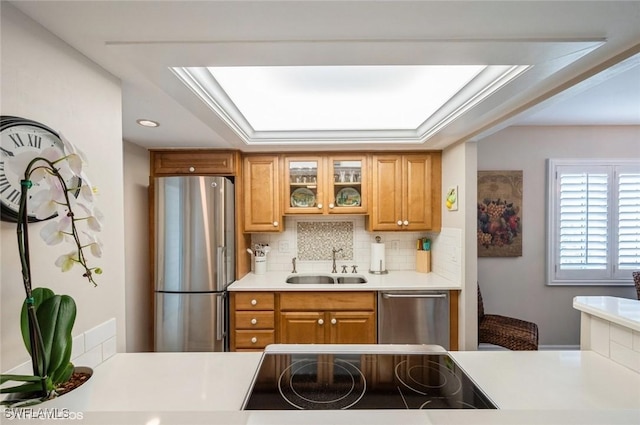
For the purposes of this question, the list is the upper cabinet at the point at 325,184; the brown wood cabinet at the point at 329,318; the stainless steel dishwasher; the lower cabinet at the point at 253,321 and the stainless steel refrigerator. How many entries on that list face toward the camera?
5

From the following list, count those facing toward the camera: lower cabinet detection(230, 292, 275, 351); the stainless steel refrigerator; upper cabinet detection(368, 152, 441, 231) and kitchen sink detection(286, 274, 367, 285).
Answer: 4

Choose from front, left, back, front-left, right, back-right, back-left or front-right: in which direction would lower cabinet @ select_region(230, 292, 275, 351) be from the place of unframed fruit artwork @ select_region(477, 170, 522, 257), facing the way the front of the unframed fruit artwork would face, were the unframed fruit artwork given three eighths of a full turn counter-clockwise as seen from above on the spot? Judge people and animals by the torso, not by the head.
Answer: back

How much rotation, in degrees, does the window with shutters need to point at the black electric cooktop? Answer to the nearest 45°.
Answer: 0° — it already faces it

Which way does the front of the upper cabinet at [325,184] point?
toward the camera

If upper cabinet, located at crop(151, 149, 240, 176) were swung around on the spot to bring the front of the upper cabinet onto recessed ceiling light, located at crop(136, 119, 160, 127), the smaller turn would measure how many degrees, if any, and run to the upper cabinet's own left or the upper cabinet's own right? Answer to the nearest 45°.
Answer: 0° — it already faces it

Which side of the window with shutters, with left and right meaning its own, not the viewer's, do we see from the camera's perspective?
front

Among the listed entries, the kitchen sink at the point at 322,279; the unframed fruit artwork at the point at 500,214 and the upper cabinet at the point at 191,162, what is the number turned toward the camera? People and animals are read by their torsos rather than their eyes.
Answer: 3

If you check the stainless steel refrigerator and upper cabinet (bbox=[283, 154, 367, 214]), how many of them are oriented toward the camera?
2

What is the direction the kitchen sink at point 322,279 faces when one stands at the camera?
facing the viewer

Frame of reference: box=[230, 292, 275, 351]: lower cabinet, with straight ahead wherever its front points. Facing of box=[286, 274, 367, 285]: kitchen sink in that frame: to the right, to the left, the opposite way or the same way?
the same way

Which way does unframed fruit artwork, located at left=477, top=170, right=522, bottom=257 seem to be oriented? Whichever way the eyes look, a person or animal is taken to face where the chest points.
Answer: toward the camera

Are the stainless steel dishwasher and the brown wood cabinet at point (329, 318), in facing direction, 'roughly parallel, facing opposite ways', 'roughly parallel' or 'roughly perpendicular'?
roughly parallel

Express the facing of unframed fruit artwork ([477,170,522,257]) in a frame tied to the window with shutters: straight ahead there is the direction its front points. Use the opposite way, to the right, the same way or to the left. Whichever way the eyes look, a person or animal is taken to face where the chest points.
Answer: the same way

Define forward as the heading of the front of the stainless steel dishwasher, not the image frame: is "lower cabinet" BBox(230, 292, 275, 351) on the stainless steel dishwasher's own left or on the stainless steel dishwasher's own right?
on the stainless steel dishwasher's own right

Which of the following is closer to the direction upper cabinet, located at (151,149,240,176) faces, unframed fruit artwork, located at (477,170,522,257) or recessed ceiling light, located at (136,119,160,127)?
the recessed ceiling light
